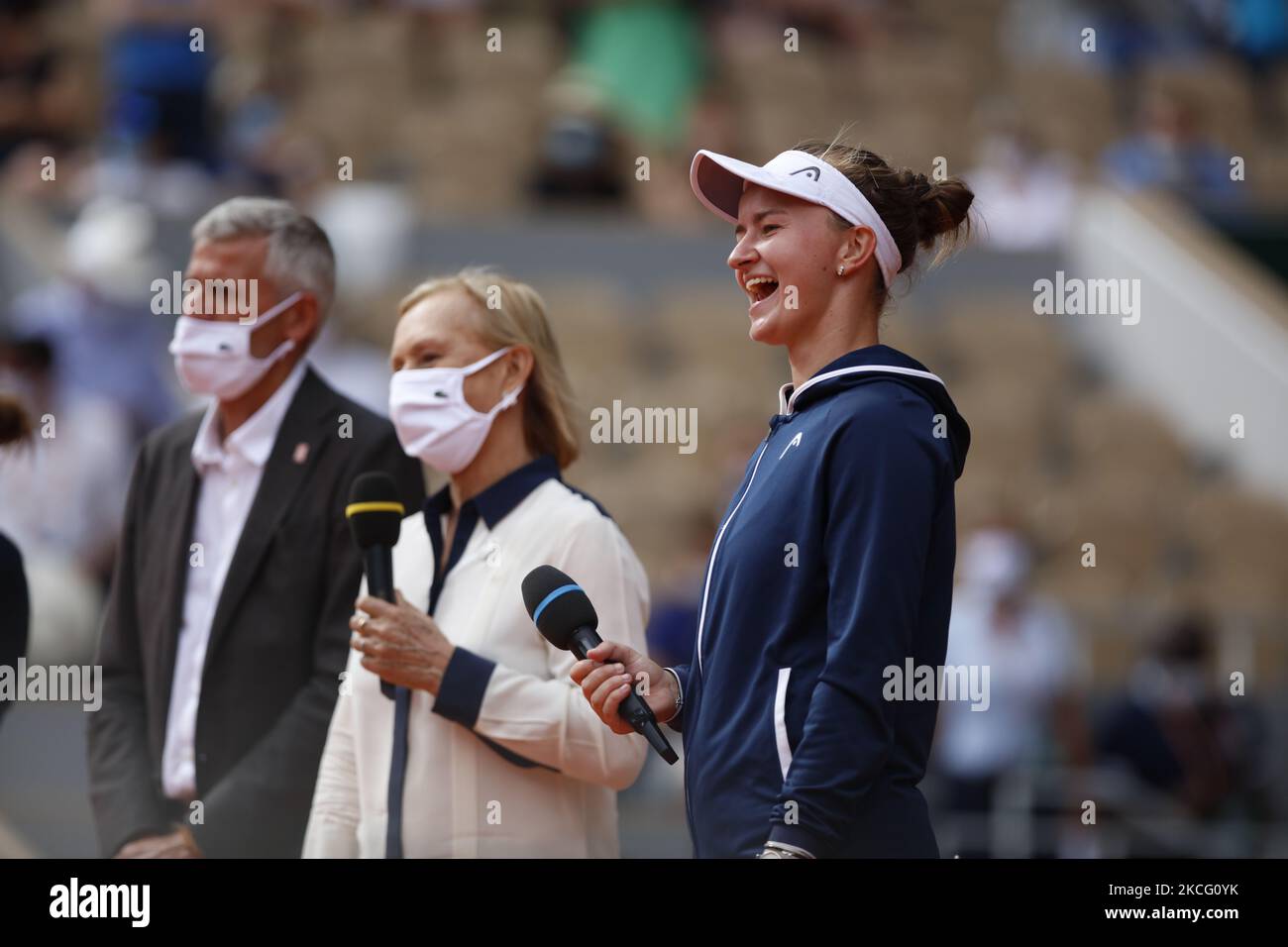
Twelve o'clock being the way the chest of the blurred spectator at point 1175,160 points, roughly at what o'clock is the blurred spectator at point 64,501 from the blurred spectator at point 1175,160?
the blurred spectator at point 64,501 is roughly at 1 o'clock from the blurred spectator at point 1175,160.

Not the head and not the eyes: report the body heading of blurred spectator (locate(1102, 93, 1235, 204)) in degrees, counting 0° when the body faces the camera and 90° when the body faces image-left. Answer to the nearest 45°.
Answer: approximately 0°

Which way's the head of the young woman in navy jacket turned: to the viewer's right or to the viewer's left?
to the viewer's left

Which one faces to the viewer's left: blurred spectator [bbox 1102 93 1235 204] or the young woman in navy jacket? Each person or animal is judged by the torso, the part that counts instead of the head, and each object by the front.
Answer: the young woman in navy jacket

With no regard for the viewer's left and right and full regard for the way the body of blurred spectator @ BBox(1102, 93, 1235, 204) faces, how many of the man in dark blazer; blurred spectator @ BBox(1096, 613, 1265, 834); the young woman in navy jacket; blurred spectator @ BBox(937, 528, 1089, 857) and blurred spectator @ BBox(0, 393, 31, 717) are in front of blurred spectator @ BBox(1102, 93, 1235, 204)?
5

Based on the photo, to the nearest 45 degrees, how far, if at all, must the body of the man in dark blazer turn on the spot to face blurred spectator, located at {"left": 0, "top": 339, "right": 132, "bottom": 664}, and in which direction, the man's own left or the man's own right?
approximately 135° to the man's own right

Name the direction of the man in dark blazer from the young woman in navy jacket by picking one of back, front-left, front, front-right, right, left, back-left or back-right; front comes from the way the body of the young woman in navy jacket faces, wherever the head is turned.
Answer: front-right

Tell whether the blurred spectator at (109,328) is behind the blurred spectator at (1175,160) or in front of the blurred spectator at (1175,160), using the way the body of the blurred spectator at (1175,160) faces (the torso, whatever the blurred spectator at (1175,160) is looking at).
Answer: in front

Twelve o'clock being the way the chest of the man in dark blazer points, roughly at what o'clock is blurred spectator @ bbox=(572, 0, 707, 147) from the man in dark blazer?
The blurred spectator is roughly at 5 o'clock from the man in dark blazer.

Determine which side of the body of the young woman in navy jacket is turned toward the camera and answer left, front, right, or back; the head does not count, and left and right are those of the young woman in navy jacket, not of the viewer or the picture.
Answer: left

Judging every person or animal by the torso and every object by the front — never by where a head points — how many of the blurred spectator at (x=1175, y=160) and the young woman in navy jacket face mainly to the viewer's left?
1

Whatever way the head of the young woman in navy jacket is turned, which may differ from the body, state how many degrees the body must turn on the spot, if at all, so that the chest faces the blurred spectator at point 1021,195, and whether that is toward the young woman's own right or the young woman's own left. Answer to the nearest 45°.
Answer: approximately 90° to the young woman's own right

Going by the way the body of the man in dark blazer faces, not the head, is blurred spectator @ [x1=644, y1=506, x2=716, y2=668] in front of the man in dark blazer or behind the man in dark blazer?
behind
